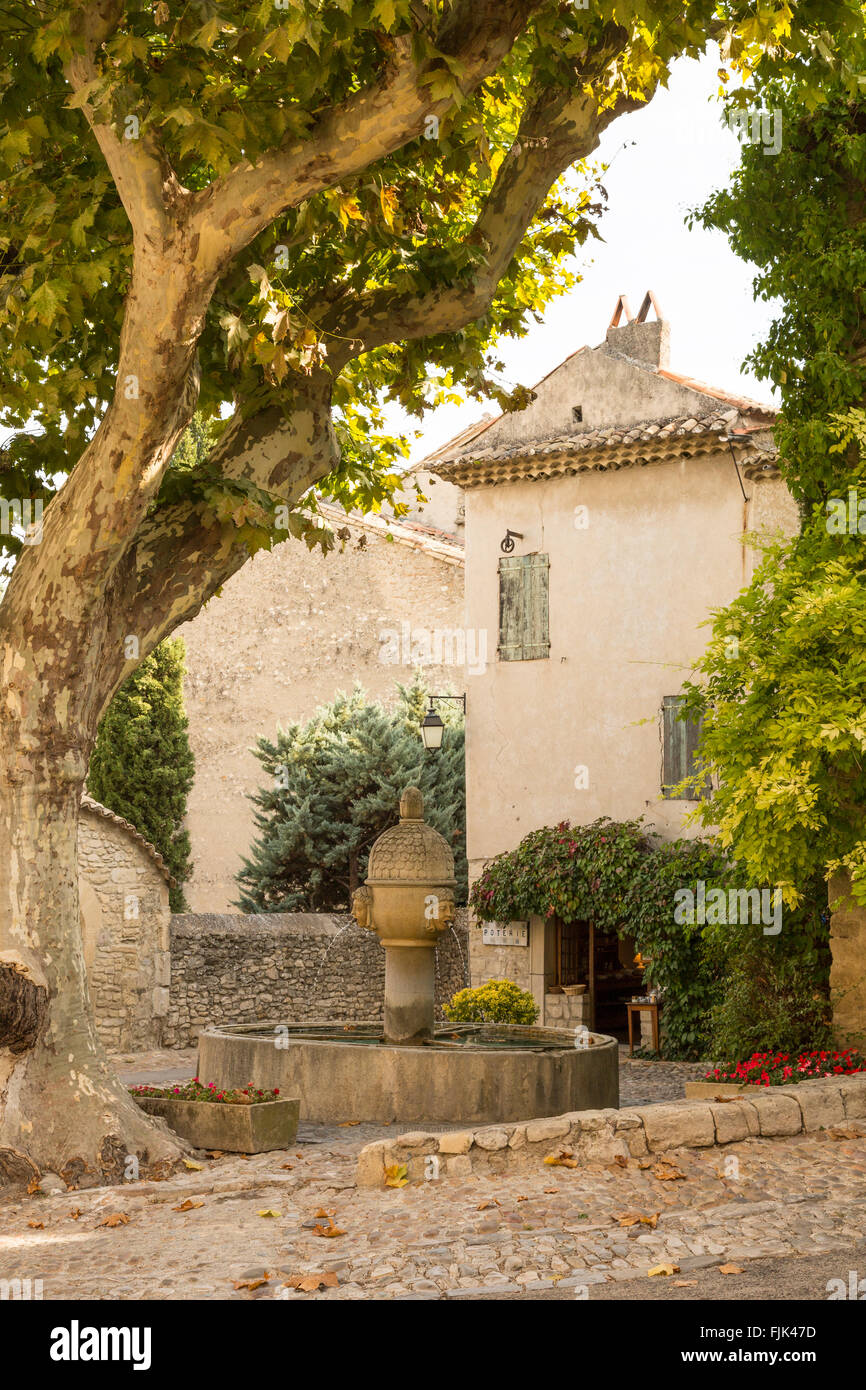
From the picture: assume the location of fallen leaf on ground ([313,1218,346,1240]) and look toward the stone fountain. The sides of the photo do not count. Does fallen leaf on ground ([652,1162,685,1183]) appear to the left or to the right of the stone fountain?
right

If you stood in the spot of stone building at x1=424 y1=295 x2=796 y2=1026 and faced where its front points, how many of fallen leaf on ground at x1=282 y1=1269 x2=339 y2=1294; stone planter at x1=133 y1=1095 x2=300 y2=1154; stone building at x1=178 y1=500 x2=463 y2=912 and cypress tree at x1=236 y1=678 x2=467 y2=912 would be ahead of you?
2

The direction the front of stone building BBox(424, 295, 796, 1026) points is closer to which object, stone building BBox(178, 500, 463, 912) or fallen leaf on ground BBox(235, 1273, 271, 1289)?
the fallen leaf on ground

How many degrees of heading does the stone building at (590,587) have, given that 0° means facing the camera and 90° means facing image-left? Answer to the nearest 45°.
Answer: approximately 0°

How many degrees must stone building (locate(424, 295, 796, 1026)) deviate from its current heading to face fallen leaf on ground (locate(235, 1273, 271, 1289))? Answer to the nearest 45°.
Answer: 0° — it already faces it

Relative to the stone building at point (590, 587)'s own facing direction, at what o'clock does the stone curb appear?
The stone curb is roughly at 12 o'clock from the stone building.

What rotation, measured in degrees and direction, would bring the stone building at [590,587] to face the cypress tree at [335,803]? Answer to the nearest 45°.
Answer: approximately 135° to its right

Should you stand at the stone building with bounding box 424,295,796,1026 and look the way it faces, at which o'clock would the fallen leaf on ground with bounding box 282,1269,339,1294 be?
The fallen leaf on ground is roughly at 12 o'clock from the stone building.

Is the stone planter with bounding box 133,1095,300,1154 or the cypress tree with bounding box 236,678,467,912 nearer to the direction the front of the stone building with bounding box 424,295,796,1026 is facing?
the stone planter
